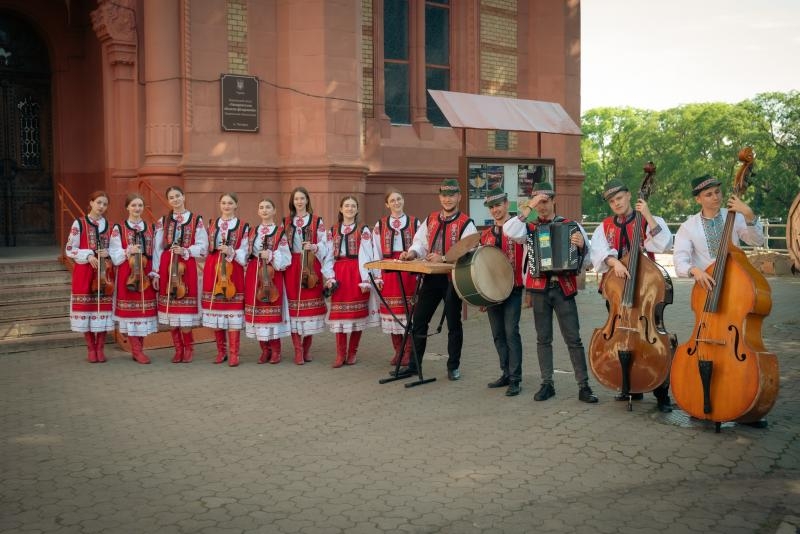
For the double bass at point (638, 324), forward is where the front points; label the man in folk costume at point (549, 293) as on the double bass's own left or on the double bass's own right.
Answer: on the double bass's own right

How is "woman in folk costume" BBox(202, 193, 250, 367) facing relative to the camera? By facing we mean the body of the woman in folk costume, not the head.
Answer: toward the camera

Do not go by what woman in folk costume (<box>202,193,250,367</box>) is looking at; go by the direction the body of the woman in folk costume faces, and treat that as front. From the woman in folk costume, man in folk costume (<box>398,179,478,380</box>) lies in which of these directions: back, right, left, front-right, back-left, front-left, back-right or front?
front-left

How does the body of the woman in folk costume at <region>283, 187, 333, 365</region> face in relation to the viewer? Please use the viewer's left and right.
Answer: facing the viewer

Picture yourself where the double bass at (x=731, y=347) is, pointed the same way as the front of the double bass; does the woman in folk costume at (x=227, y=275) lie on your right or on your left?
on your right

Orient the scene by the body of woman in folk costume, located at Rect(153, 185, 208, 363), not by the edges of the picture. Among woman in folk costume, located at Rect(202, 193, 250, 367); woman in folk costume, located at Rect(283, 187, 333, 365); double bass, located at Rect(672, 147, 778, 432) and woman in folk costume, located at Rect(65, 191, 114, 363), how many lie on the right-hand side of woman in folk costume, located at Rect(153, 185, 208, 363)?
1

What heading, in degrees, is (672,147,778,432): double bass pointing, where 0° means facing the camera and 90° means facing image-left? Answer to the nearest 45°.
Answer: approximately 45°

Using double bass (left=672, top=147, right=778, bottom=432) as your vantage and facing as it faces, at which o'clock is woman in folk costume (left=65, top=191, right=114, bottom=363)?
The woman in folk costume is roughly at 2 o'clock from the double bass.
